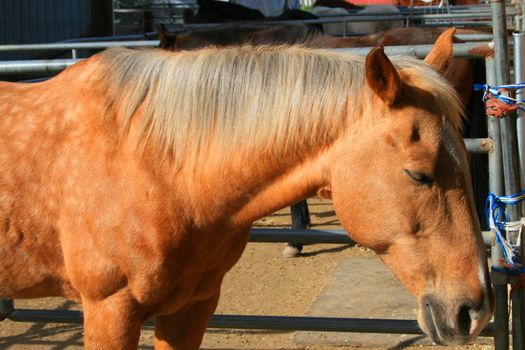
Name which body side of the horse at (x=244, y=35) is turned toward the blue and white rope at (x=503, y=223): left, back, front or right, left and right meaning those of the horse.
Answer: left

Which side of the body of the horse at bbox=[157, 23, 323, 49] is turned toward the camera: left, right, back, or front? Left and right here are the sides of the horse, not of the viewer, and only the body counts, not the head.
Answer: left

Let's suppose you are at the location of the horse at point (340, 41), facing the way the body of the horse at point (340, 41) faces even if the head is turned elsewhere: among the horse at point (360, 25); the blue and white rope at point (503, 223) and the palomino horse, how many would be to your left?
2

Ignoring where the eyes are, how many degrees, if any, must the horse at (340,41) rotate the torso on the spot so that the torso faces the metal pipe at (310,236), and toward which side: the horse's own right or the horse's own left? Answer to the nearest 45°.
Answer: approximately 90° to the horse's own left

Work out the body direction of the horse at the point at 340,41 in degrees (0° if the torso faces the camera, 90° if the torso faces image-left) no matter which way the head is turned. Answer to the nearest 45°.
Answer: approximately 90°
